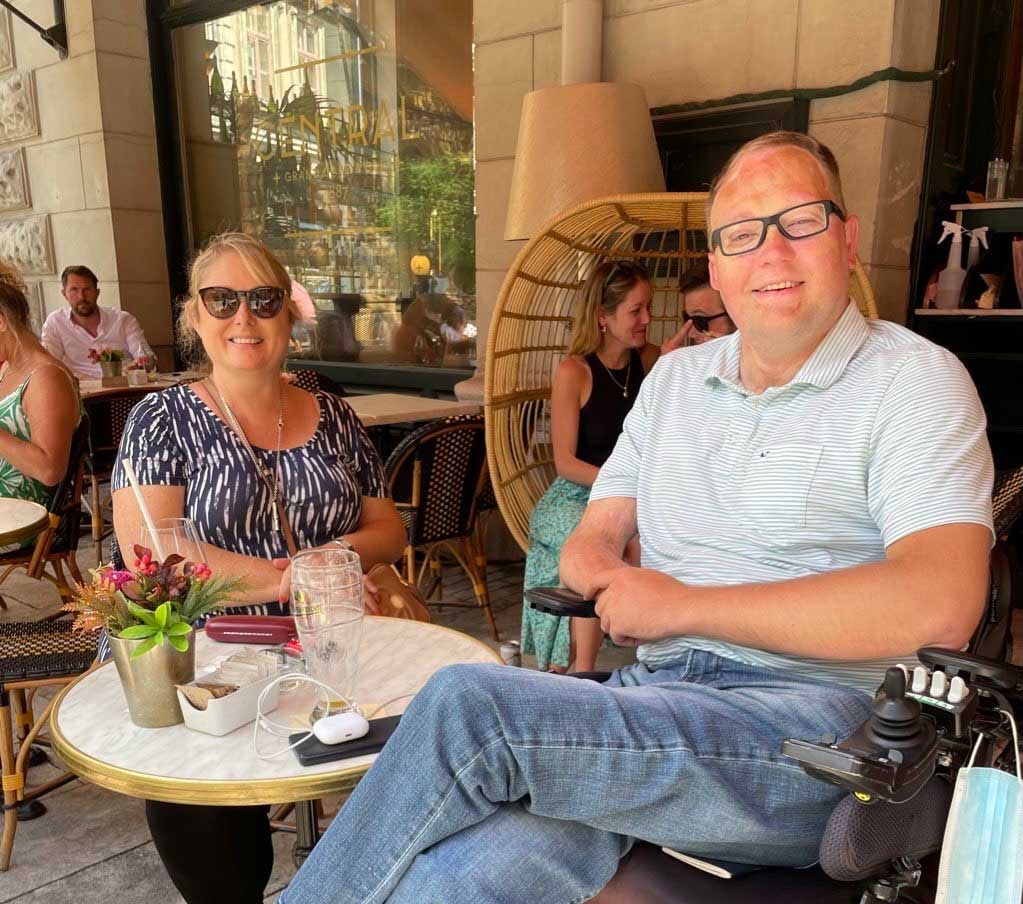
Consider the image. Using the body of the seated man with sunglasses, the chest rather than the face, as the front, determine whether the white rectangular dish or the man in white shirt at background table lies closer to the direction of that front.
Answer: the white rectangular dish

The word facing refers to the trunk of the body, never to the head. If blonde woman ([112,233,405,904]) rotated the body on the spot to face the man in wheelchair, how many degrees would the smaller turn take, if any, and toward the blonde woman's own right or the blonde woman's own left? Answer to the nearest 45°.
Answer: approximately 45° to the blonde woman's own left

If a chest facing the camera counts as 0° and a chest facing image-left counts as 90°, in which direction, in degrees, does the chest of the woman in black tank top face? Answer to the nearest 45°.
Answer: approximately 315°

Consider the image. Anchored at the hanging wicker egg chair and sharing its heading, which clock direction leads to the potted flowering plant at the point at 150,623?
The potted flowering plant is roughly at 12 o'clock from the hanging wicker egg chair.

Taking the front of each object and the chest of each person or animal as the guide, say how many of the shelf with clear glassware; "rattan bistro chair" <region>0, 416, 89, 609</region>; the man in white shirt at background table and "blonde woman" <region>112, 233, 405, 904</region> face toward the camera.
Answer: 3

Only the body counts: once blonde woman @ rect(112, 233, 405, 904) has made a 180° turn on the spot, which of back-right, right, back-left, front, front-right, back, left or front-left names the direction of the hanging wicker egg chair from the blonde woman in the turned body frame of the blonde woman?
front-right

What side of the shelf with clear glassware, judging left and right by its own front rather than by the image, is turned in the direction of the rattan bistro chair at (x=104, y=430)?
right

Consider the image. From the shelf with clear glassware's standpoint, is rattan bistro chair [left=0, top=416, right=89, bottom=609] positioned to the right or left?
on its right

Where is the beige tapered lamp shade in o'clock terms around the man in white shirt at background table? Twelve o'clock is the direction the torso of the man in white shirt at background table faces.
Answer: The beige tapered lamp shade is roughly at 11 o'clock from the man in white shirt at background table.
